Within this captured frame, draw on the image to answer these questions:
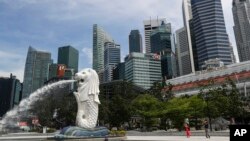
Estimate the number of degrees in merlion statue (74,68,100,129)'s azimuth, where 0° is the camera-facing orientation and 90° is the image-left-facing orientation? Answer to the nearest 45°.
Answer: approximately 90°

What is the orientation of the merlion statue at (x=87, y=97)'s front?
to the viewer's left
